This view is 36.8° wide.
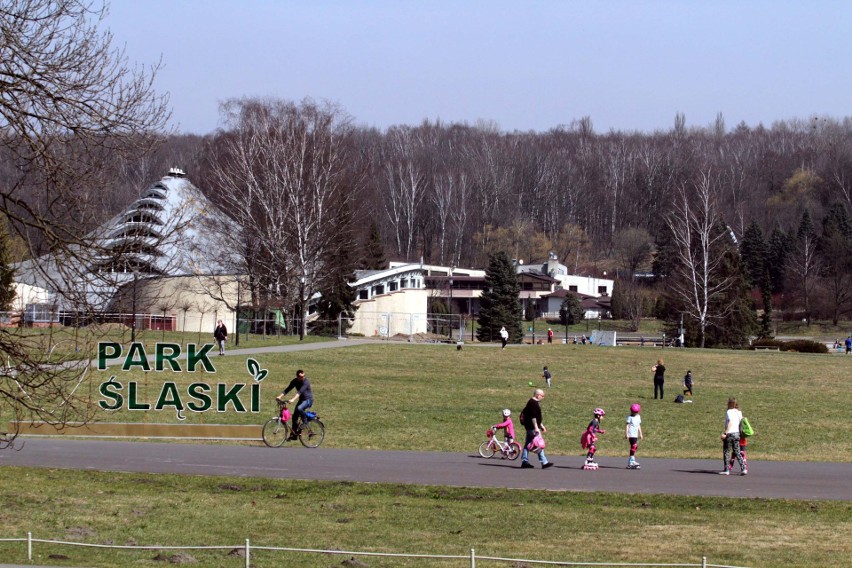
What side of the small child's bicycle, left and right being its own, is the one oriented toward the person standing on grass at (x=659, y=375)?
right

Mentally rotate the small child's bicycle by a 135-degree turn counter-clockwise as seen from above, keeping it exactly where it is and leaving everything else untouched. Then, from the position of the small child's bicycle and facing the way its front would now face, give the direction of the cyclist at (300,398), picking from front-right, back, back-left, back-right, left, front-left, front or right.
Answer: back-right

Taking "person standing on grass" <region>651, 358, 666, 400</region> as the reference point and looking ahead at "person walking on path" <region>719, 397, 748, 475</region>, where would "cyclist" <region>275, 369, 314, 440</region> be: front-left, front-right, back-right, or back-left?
front-right

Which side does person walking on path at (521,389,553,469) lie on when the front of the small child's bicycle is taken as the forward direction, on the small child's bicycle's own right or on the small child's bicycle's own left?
on the small child's bicycle's own left

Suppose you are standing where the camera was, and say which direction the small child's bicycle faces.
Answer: facing to the left of the viewer

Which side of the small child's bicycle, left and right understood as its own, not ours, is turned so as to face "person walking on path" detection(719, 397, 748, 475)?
back

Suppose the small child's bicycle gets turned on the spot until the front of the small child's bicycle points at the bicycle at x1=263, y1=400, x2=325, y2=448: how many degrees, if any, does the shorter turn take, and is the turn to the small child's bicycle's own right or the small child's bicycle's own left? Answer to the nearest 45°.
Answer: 0° — it already faces it

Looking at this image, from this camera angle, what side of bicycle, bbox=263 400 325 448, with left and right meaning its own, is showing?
left
